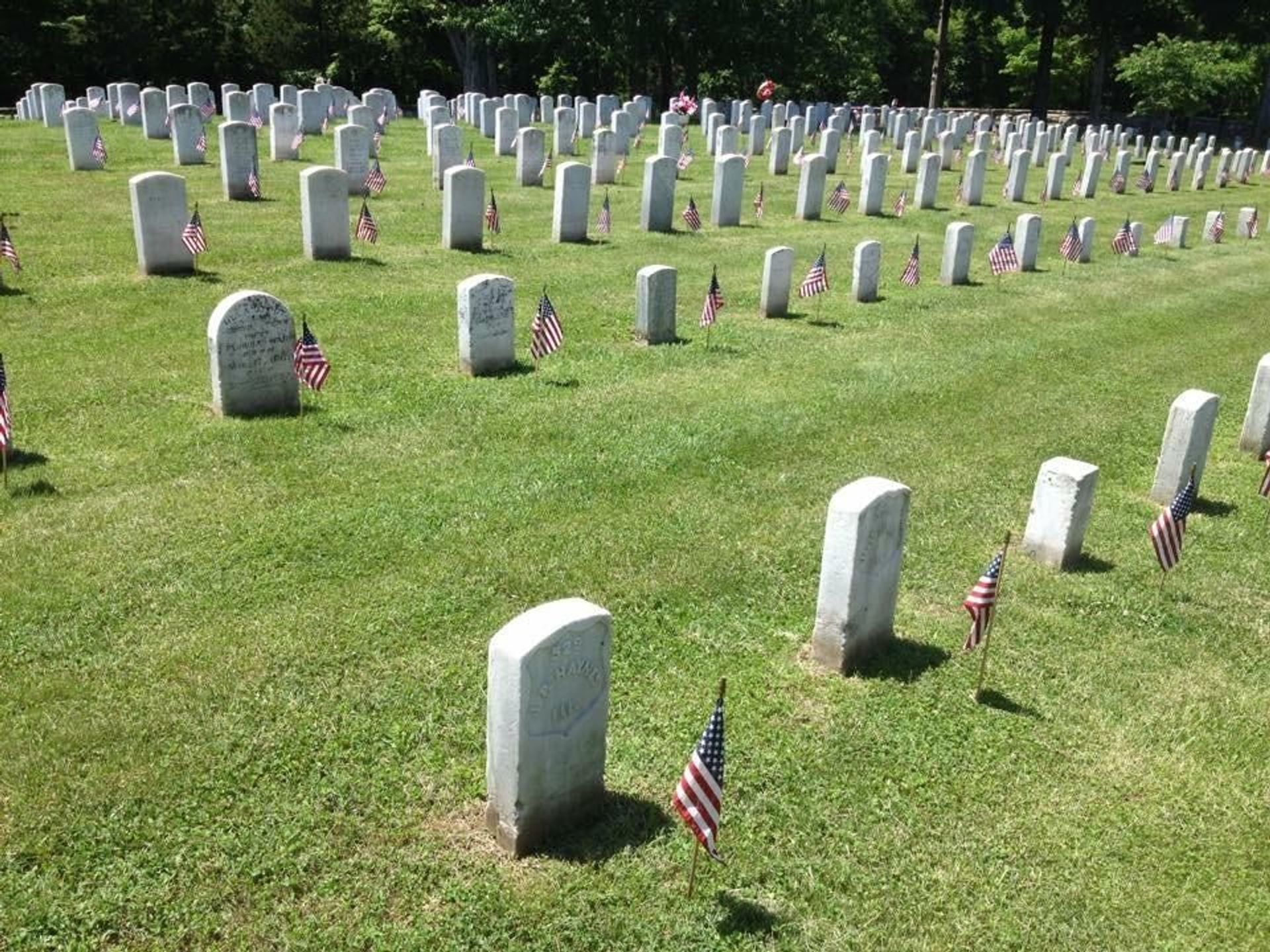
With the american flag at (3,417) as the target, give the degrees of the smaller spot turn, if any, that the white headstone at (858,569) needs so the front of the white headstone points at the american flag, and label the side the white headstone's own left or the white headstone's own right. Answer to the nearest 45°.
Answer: approximately 135° to the white headstone's own right

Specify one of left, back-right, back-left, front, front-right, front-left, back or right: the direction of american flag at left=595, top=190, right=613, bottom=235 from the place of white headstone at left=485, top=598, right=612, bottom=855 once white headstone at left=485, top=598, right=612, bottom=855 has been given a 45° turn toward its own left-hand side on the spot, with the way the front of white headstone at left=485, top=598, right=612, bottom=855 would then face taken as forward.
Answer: left

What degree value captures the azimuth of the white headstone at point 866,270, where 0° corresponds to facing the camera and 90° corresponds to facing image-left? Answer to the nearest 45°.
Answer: approximately 315°

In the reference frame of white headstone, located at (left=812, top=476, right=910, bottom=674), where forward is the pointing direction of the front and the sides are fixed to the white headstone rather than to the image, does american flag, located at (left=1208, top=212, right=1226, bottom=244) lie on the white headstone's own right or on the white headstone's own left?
on the white headstone's own left

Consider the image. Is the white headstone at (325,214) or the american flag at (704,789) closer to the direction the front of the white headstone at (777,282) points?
the american flag

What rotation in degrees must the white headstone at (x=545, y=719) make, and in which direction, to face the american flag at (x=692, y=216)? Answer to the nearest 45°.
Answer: approximately 135° to its left

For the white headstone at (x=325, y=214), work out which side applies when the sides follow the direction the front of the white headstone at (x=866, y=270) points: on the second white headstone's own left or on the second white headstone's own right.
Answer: on the second white headstone's own right

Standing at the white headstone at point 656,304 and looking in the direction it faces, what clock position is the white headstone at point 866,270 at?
the white headstone at point 866,270 is roughly at 9 o'clock from the white headstone at point 656,304.

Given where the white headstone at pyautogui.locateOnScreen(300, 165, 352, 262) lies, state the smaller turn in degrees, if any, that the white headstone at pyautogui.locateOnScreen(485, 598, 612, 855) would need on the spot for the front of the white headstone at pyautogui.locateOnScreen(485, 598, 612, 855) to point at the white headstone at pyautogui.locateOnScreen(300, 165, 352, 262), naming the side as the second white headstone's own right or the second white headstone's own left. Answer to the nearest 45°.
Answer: approximately 135° to the second white headstone's own left

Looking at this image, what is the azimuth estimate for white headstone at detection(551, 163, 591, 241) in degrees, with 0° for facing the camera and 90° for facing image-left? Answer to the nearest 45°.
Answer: approximately 315°

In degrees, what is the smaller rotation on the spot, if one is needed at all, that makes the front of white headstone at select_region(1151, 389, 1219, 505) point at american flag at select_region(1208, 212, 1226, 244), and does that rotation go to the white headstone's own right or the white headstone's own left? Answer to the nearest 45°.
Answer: approximately 135° to the white headstone's own left
